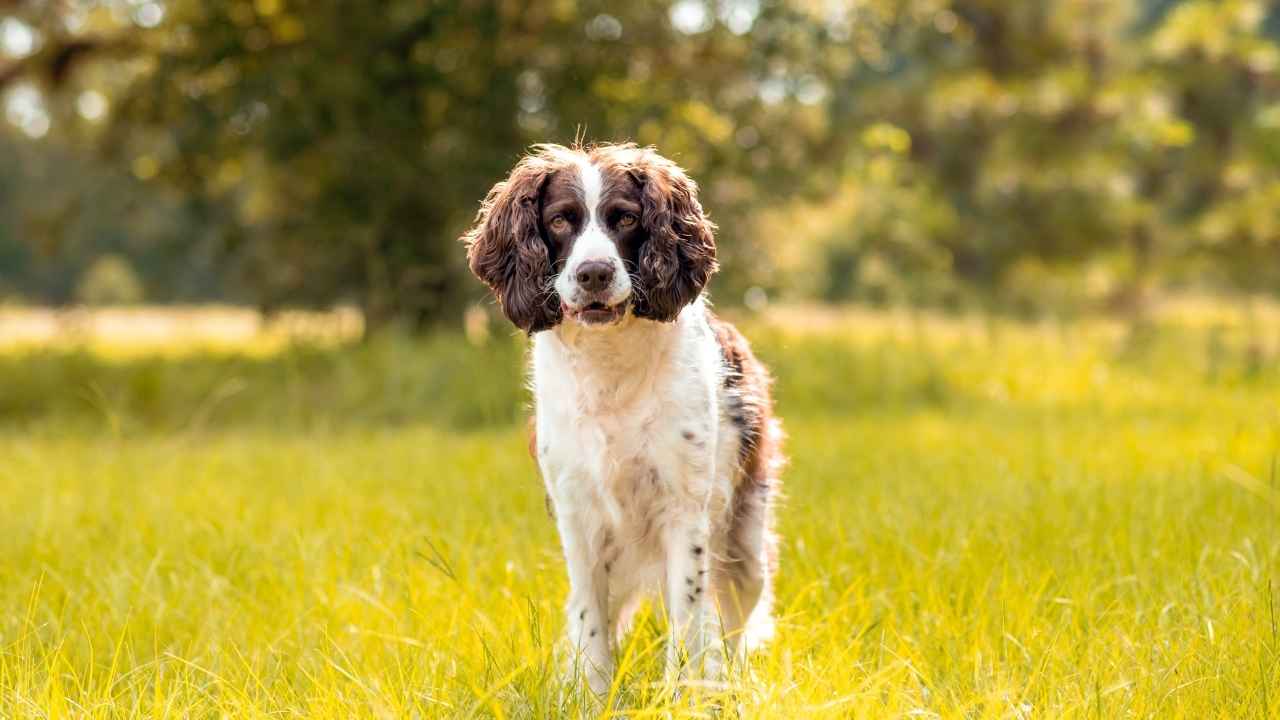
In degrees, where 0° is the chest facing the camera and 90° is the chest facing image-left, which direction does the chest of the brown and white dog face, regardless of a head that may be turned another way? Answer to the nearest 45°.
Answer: approximately 0°
